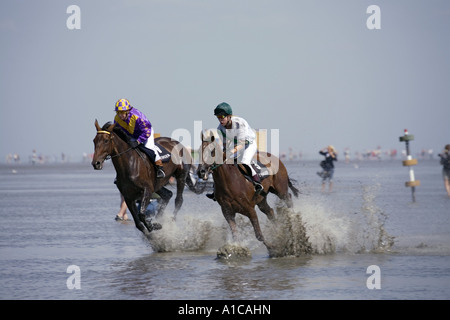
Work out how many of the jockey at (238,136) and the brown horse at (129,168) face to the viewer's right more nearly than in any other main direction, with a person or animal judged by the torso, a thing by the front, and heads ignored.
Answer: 0

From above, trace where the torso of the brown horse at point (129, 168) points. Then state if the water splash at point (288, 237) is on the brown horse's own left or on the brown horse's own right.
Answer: on the brown horse's own left

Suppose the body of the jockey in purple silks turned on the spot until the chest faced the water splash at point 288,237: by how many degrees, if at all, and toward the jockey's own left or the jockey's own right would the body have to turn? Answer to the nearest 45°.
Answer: approximately 90° to the jockey's own left

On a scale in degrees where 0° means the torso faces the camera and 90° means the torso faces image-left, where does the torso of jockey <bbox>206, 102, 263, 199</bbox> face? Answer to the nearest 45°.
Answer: approximately 45°

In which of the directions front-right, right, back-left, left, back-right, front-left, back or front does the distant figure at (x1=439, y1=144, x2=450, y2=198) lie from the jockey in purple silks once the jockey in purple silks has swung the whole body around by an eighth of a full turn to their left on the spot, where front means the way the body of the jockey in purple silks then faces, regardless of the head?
back-left

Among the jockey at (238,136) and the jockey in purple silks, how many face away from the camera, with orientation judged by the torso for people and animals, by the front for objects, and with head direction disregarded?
0

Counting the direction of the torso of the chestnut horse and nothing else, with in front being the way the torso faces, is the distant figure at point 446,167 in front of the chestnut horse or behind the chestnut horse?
behind

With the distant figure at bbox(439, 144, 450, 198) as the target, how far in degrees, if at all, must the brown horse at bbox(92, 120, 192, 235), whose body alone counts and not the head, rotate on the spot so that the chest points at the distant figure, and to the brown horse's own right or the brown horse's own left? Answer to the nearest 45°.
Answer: approximately 180°
